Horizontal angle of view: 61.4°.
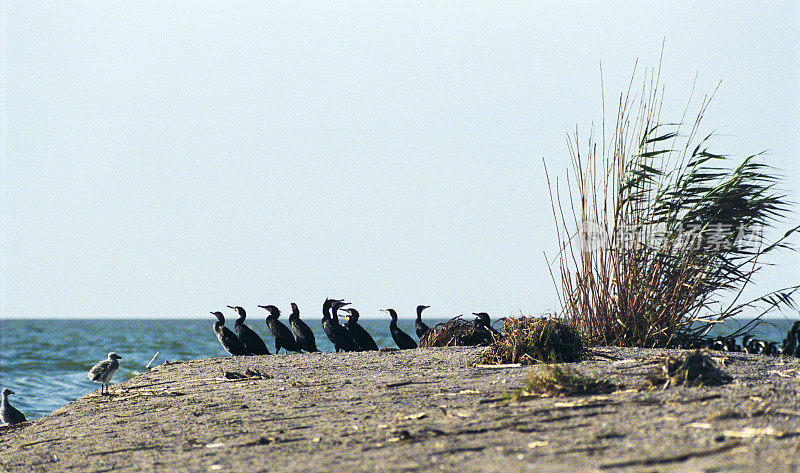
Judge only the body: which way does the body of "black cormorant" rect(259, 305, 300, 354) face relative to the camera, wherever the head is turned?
to the viewer's left

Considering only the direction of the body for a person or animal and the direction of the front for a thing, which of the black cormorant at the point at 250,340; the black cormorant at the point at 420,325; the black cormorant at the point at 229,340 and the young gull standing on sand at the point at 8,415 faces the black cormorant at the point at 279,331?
the black cormorant at the point at 420,325

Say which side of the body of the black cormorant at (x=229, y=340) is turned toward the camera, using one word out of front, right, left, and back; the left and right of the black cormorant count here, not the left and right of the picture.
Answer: left

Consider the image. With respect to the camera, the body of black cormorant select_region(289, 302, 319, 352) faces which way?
to the viewer's left

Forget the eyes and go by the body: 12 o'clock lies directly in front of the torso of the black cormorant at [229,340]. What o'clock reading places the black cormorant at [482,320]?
the black cormorant at [482,320] is roughly at 7 o'clock from the black cormorant at [229,340].

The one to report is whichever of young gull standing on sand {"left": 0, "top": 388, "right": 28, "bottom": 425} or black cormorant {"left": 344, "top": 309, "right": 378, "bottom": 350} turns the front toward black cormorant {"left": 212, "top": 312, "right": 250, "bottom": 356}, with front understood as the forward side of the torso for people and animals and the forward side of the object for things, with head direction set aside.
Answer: black cormorant {"left": 344, "top": 309, "right": 378, "bottom": 350}

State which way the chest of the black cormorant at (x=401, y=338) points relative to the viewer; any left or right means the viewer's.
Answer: facing to the left of the viewer

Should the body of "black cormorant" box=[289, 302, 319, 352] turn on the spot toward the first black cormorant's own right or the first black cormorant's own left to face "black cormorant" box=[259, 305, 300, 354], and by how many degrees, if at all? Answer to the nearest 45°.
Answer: approximately 45° to the first black cormorant's own right

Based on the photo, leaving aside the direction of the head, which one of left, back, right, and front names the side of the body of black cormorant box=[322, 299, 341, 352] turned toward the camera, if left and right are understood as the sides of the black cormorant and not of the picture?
left
